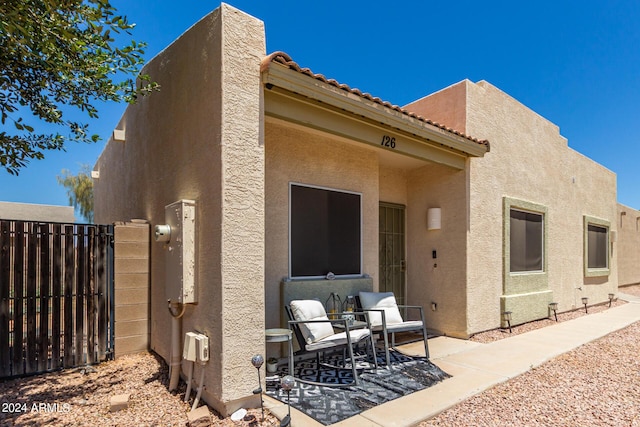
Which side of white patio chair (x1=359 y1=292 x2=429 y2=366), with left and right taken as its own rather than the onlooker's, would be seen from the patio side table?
right

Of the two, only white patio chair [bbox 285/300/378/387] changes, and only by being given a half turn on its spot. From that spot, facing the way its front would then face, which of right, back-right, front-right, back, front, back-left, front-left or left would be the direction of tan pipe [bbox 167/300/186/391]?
front-left

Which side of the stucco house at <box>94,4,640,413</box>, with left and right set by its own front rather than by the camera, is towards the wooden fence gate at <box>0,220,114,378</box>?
right

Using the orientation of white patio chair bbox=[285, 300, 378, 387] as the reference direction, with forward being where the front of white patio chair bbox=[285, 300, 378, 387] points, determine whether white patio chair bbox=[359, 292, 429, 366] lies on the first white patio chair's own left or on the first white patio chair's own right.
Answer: on the first white patio chair's own left

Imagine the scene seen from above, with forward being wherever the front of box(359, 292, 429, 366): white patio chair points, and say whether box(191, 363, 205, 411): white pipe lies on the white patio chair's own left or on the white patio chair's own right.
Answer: on the white patio chair's own right

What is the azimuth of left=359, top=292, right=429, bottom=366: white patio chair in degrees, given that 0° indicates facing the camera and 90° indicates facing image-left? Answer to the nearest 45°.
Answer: approximately 315°

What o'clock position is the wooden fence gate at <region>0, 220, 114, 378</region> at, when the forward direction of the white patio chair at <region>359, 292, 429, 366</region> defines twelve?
The wooden fence gate is roughly at 4 o'clock from the white patio chair.
